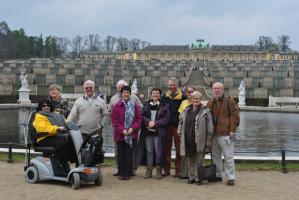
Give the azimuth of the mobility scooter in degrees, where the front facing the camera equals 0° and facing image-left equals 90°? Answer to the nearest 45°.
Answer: approximately 315°

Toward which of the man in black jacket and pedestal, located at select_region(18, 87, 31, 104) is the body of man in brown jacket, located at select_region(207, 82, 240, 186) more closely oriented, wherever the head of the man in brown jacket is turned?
the man in black jacket

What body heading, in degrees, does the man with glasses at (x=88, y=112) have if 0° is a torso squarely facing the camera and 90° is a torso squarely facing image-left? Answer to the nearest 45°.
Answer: approximately 0°

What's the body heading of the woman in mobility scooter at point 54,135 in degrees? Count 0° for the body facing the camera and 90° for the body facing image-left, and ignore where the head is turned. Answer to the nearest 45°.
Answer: approximately 315°

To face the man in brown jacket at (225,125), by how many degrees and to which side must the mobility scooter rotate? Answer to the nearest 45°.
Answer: approximately 45° to its left

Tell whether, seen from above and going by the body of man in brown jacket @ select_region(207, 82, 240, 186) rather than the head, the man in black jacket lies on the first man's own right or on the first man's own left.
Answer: on the first man's own right

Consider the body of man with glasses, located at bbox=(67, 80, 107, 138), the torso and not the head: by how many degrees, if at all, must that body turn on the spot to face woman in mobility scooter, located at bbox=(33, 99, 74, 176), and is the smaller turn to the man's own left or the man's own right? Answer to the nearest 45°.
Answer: approximately 45° to the man's own right

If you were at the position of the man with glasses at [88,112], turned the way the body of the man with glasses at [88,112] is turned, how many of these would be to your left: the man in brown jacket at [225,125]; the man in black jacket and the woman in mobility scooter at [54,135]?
2

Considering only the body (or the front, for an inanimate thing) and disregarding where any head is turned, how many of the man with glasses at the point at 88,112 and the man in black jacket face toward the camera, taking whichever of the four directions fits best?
2
